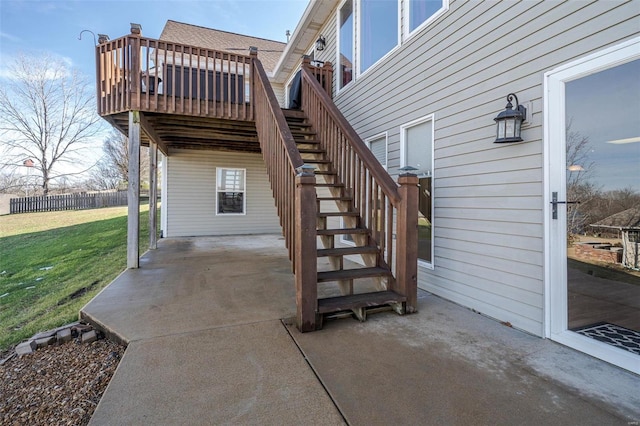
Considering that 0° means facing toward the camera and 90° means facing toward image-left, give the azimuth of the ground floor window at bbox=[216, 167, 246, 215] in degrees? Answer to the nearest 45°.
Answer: approximately 0°

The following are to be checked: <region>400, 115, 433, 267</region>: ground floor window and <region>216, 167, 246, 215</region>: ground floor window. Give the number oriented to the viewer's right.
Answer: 0

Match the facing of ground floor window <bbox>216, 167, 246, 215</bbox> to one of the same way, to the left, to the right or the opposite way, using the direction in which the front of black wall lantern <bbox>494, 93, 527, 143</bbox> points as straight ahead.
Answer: to the left

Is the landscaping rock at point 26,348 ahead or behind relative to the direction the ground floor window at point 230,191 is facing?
ahead

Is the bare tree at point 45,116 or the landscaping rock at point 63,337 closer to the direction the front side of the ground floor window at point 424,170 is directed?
the landscaping rock

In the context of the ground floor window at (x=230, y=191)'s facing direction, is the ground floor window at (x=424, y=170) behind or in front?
in front

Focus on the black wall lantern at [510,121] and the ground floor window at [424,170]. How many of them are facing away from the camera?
0

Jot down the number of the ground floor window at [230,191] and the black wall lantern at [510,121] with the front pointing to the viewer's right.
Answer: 0

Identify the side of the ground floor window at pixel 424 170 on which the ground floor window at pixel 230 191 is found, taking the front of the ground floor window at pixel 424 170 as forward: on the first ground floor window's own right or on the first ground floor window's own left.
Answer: on the first ground floor window's own right

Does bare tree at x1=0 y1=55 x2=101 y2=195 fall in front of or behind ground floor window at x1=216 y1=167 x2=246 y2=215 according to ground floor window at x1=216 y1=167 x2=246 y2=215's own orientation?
behind
